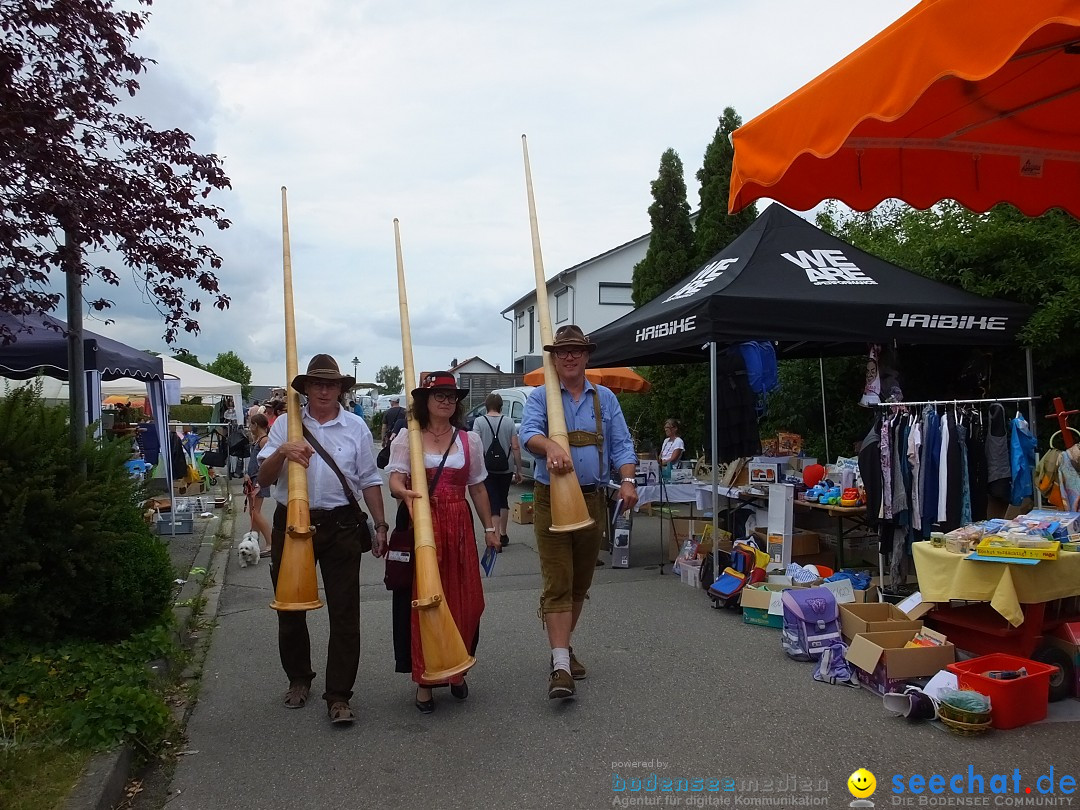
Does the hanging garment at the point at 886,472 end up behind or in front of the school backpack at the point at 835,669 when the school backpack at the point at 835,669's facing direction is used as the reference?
behind

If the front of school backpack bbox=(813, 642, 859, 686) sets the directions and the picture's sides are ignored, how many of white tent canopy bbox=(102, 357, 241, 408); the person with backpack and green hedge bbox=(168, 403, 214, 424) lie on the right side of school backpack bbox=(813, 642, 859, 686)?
3

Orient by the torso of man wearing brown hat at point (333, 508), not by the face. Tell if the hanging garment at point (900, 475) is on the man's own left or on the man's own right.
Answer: on the man's own left

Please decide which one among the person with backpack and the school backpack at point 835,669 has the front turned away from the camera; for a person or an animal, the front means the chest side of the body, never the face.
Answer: the person with backpack

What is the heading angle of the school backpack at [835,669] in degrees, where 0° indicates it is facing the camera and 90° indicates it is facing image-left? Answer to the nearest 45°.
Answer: approximately 45°

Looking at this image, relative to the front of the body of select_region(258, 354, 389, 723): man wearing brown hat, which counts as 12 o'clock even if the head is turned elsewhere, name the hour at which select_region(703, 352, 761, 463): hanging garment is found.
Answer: The hanging garment is roughly at 8 o'clock from the man wearing brown hat.

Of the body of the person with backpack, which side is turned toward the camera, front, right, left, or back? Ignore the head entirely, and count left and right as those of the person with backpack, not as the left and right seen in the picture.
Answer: back

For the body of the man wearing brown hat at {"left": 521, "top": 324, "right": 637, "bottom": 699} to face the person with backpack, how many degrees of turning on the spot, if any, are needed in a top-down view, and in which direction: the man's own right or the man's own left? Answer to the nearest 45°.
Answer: approximately 180°

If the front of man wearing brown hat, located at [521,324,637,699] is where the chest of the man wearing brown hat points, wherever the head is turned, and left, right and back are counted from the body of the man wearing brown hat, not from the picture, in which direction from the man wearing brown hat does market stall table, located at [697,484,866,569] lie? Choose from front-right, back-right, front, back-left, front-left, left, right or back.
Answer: back-left

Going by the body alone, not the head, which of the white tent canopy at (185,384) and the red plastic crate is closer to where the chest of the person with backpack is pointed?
the white tent canopy
